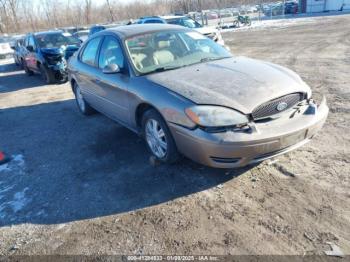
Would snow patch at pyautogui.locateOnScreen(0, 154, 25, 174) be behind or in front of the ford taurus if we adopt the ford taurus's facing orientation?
behind

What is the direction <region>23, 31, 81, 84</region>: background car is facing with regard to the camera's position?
facing the viewer and to the right of the viewer

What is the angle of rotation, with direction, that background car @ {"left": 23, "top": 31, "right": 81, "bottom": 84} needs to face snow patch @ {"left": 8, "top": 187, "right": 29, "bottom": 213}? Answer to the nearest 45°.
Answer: approximately 45° to its right

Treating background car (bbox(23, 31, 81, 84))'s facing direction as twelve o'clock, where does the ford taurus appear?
The ford taurus is roughly at 1 o'clock from the background car.

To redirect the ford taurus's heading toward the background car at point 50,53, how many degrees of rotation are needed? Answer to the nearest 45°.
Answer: approximately 180°

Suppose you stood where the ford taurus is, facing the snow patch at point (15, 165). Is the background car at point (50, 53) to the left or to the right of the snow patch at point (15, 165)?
right

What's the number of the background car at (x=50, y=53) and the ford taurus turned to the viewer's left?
0

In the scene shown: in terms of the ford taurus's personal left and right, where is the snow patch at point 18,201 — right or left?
on its right
